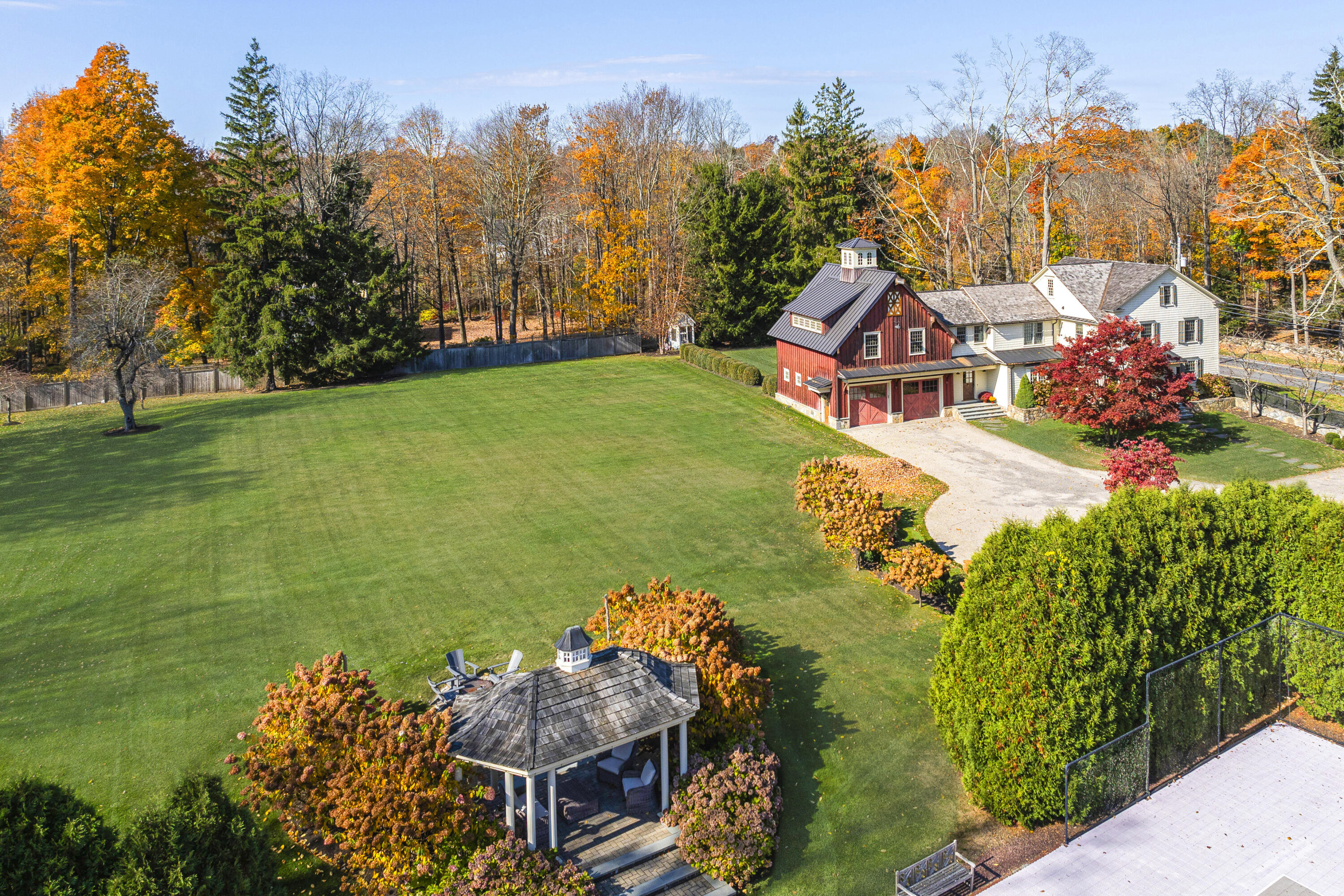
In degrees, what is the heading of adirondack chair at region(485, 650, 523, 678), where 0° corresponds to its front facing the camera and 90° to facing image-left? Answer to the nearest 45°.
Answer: approximately 45°

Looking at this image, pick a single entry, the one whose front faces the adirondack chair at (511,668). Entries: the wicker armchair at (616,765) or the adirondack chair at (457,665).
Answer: the adirondack chair at (457,665)

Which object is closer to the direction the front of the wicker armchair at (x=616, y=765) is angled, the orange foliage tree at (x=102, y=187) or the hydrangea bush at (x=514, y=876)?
the hydrangea bush

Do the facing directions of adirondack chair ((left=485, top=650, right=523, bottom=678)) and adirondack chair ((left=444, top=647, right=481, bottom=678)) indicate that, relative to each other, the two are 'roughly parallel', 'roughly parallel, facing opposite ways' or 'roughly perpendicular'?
roughly perpendicular

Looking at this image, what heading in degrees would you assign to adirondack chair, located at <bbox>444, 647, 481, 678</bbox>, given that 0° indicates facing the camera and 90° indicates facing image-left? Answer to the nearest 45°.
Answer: approximately 315°

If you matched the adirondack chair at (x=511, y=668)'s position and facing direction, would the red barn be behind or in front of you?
behind

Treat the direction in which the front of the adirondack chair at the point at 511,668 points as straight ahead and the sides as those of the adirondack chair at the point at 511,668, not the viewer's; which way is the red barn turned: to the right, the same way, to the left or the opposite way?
to the left

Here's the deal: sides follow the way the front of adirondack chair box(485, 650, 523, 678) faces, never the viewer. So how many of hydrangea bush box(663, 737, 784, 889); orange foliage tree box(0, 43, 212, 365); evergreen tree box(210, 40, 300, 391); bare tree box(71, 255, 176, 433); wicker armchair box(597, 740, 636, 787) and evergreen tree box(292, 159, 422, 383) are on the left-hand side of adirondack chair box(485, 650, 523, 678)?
2

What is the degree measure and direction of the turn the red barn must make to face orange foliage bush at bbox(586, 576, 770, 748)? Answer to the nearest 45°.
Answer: approximately 45° to its right

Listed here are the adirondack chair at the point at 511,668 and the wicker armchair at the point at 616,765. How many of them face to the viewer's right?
0

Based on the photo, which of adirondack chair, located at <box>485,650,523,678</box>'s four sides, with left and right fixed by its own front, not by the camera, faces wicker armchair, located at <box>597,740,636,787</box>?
left

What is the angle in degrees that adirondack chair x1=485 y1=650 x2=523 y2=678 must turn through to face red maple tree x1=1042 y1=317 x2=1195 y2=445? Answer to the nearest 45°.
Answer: approximately 180°
